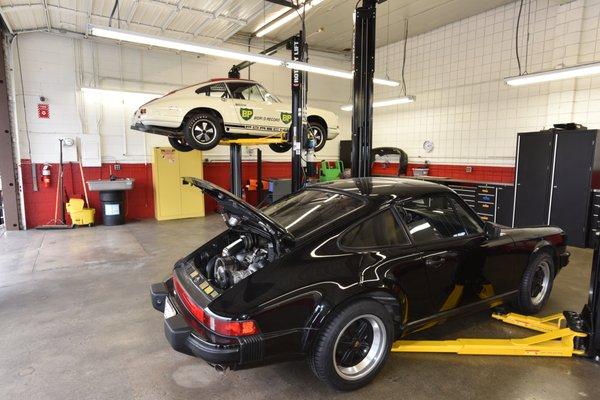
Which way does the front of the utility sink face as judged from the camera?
facing the viewer

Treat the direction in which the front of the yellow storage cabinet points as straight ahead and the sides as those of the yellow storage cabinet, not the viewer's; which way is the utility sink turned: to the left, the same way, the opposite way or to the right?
the same way

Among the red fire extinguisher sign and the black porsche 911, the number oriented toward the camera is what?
1

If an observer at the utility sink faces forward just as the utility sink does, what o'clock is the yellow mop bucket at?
The yellow mop bucket is roughly at 4 o'clock from the utility sink.

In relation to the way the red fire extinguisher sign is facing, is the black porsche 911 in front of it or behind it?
in front

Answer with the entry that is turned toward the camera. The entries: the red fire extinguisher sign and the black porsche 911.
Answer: the red fire extinguisher sign

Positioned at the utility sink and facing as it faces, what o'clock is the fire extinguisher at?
The fire extinguisher is roughly at 4 o'clock from the utility sink.

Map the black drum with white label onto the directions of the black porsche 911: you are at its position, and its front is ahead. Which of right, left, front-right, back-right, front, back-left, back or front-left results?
left

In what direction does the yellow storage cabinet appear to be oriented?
toward the camera

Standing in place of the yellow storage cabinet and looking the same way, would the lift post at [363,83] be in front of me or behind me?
in front

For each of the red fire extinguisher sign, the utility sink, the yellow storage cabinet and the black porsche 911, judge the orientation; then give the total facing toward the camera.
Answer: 3

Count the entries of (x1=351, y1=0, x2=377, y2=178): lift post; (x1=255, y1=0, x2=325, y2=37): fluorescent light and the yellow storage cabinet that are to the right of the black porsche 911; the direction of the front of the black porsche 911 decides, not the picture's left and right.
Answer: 0

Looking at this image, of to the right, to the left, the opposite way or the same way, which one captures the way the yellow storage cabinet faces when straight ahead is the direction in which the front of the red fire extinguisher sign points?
the same way

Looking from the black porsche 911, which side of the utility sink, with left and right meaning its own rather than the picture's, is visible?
front

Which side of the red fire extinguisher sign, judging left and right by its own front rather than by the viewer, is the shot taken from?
front

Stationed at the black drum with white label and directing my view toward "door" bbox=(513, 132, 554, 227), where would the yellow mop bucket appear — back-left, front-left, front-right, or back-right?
back-right

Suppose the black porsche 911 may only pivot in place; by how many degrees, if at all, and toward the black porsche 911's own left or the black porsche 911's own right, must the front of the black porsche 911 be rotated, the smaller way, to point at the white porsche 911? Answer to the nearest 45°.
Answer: approximately 90° to the black porsche 911's own left

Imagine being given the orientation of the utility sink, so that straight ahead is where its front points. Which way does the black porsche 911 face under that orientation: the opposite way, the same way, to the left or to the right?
to the left

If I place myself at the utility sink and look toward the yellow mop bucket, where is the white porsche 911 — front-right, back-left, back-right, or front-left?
back-left
